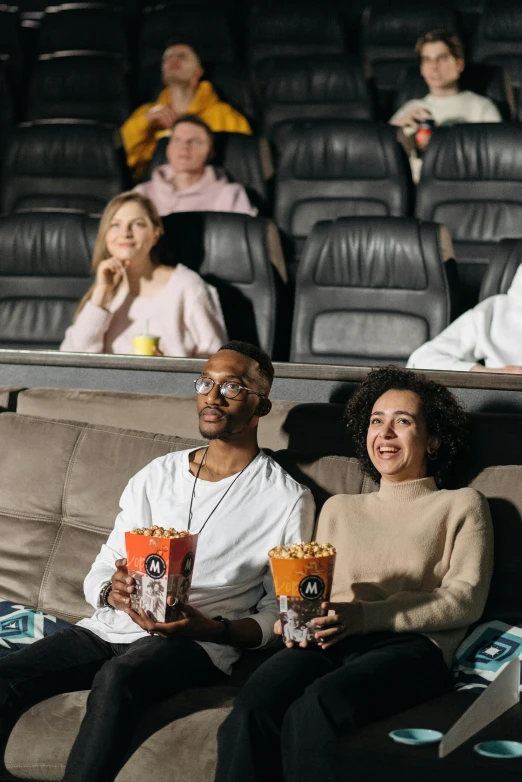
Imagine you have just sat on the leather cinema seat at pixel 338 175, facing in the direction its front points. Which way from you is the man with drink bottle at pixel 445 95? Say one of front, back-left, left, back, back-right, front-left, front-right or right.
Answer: back-left

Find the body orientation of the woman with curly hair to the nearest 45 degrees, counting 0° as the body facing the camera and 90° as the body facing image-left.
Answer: approximately 45°

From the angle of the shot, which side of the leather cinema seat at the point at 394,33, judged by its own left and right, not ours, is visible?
front

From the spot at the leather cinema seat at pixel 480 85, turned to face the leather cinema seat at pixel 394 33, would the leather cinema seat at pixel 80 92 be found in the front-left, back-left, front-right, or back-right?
front-left

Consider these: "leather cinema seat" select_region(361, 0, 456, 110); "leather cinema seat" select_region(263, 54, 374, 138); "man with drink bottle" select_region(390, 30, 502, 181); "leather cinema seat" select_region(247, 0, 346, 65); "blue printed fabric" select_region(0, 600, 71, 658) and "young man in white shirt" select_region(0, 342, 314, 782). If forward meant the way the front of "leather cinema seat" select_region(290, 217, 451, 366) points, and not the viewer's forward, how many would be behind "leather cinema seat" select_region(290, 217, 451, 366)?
4

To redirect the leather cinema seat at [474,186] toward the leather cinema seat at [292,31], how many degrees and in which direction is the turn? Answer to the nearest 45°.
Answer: approximately 135° to its right

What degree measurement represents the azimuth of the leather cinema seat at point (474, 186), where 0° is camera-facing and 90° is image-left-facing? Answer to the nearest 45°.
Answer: approximately 0°

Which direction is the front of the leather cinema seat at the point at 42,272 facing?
toward the camera

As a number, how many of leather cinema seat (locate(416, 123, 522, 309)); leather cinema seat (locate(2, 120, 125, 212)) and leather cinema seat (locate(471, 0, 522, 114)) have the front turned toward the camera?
3

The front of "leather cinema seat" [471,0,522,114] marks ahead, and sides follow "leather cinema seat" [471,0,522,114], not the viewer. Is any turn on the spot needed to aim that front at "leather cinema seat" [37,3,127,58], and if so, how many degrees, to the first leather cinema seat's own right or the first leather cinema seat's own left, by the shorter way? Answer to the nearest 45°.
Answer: approximately 90° to the first leather cinema seat's own right

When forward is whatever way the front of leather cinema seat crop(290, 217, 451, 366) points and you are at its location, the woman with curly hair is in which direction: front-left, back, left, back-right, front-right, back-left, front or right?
front

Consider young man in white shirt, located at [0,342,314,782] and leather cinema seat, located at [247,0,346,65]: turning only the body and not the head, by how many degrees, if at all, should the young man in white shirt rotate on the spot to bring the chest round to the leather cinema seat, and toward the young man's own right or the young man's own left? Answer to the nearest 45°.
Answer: approximately 135° to the young man's own right
